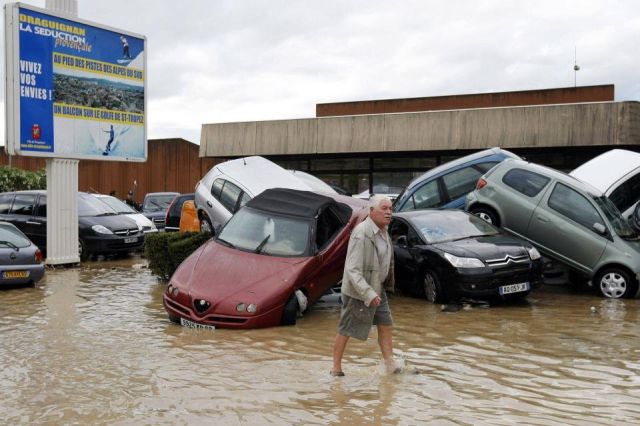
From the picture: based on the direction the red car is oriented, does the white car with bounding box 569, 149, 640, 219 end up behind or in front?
behind

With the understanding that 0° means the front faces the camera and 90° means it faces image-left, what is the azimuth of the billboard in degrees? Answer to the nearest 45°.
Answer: approximately 315°

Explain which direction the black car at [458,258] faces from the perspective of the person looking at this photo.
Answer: facing the viewer and to the right of the viewer

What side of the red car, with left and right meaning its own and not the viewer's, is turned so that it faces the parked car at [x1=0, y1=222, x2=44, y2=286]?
right

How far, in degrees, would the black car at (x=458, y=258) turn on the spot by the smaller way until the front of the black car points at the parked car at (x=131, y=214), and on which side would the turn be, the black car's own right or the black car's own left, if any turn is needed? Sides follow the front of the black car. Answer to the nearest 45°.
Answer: approximately 180°

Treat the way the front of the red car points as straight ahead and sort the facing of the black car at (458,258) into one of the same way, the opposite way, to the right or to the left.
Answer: to the left

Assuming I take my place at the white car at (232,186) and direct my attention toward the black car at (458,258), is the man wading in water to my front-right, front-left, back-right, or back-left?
front-right

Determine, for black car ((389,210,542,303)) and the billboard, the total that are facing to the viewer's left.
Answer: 0

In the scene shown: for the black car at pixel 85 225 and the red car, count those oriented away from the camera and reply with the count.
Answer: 0

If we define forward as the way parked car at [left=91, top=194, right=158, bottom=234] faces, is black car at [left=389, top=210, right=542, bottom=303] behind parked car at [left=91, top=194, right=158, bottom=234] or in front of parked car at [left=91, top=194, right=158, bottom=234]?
in front

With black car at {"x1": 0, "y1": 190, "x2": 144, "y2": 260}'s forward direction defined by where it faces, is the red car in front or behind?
in front

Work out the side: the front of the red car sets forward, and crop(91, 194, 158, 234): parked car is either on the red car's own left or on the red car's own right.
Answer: on the red car's own right

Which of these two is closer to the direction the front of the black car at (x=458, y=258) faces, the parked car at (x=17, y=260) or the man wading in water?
the man wading in water

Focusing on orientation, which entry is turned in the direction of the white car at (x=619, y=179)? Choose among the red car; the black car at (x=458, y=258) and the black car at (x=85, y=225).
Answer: the black car at (x=85, y=225)

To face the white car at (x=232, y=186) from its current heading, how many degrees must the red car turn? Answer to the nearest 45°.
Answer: approximately 135° to its right

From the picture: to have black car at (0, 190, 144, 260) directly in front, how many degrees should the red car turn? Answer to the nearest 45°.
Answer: approximately 90° to its right
